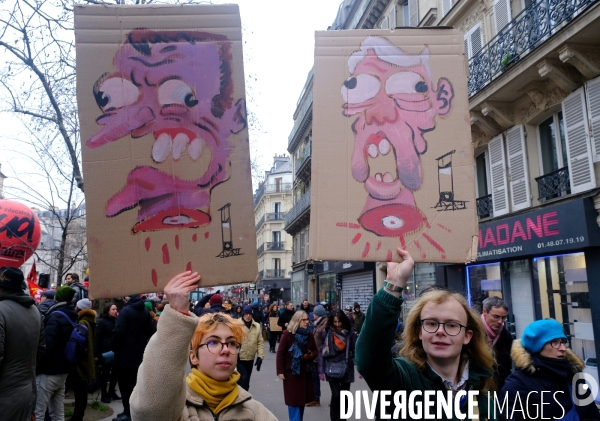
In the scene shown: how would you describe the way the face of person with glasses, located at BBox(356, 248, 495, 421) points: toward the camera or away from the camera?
toward the camera

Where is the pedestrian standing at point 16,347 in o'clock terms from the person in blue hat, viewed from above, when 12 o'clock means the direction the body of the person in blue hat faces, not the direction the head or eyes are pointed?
The pedestrian standing is roughly at 4 o'clock from the person in blue hat.

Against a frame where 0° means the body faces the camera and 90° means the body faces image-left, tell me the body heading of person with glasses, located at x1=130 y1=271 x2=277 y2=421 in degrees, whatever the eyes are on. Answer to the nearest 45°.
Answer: approximately 315°

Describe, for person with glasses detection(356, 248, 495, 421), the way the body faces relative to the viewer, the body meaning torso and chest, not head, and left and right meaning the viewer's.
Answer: facing the viewer

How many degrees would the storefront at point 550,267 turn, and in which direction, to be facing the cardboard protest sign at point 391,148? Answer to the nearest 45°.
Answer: approximately 45° to its left

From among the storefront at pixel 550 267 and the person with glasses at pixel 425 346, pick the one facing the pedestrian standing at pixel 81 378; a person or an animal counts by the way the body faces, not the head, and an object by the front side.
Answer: the storefront

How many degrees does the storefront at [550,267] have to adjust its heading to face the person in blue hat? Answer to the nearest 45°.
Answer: approximately 45° to its left

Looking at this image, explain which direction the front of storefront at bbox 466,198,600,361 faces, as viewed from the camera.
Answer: facing the viewer and to the left of the viewer

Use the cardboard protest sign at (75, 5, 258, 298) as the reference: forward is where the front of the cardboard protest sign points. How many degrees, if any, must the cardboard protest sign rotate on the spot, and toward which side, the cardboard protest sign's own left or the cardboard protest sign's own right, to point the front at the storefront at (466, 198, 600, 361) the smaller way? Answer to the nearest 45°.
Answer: approximately 135° to the cardboard protest sign's own left

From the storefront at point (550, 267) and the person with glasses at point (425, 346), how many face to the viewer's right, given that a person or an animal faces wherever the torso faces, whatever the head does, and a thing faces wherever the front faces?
0

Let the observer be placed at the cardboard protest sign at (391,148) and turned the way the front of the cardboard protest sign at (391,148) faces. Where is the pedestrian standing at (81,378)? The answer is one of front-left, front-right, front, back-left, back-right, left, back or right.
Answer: back-right

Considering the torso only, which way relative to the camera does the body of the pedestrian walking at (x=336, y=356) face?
toward the camera

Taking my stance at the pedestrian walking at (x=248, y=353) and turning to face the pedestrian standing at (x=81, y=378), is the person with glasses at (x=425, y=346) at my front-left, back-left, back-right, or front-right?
front-left

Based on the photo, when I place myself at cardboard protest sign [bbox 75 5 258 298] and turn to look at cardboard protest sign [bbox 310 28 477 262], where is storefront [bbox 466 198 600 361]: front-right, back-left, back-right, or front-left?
front-left

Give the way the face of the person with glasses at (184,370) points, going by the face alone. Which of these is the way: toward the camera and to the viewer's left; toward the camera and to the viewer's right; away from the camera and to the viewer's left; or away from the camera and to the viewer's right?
toward the camera and to the viewer's right
